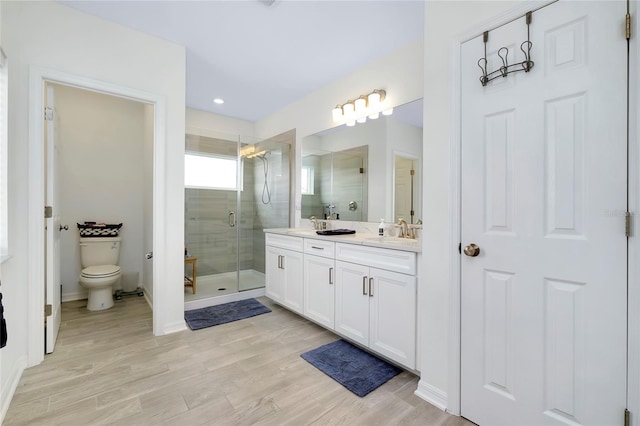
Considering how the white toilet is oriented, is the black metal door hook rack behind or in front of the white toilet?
in front

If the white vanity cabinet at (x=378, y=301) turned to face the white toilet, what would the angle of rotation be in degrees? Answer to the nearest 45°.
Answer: approximately 45° to its right

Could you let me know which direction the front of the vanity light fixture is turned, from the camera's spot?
facing the viewer and to the left of the viewer

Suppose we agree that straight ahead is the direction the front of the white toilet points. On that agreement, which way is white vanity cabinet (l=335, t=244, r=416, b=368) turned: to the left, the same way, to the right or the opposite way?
to the right

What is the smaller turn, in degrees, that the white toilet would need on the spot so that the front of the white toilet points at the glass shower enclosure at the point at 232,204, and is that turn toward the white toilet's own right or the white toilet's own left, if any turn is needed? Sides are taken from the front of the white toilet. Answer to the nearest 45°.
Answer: approximately 90° to the white toilet's own left

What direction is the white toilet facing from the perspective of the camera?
toward the camera

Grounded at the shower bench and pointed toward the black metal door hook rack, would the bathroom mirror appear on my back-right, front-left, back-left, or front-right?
front-left

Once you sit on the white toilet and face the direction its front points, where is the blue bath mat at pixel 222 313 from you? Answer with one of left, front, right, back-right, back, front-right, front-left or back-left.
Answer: front-left

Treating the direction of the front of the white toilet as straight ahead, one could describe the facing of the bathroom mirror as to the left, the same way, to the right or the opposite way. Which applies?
to the right

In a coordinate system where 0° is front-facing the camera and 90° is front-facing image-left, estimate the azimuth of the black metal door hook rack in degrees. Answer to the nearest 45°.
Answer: approximately 45°

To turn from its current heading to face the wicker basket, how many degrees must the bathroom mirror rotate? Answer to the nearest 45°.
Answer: approximately 45° to its right

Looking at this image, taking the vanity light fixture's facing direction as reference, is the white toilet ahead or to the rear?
ahead
